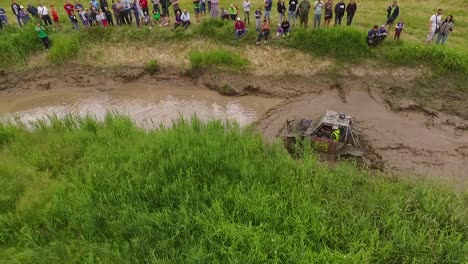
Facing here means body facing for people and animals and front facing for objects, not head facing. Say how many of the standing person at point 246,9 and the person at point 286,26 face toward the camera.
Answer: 2

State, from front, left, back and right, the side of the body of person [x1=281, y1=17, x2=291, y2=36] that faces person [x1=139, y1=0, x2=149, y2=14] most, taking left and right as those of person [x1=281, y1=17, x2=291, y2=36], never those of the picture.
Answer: right

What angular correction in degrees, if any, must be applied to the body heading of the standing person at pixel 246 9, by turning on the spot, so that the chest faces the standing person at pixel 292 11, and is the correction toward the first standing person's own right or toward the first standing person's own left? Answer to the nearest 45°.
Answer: approximately 90° to the first standing person's own left

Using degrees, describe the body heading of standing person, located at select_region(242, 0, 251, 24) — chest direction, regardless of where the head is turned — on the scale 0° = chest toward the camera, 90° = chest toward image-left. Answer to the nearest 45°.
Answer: approximately 0°

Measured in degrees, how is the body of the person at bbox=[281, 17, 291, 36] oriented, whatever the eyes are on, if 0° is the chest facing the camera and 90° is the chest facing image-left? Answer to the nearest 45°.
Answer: approximately 0°

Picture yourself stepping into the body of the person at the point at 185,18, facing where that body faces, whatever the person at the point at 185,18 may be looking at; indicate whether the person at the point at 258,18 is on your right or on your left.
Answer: on your left

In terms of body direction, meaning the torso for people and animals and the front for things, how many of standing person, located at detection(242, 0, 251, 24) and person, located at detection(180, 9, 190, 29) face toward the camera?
2

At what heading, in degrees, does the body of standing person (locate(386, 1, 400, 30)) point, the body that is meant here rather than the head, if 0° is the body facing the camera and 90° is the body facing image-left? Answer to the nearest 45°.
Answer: approximately 45°

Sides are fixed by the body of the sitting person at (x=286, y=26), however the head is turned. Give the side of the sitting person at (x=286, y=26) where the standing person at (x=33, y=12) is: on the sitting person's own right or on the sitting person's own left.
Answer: on the sitting person's own right

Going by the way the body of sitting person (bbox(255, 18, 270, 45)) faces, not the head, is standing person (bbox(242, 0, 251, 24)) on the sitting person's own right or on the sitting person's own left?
on the sitting person's own right
